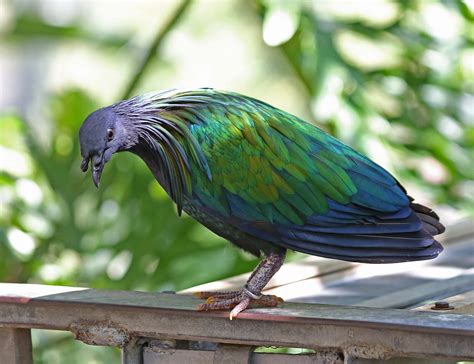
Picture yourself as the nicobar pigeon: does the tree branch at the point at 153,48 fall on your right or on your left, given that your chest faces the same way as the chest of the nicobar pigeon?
on your right

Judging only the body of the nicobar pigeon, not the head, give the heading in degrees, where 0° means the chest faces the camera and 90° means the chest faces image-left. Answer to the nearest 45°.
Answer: approximately 90°
